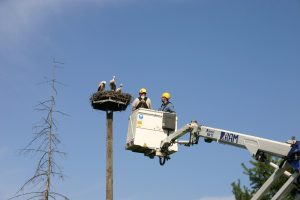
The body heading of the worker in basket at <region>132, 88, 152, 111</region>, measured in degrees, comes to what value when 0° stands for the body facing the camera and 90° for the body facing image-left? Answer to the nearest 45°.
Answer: approximately 0°
